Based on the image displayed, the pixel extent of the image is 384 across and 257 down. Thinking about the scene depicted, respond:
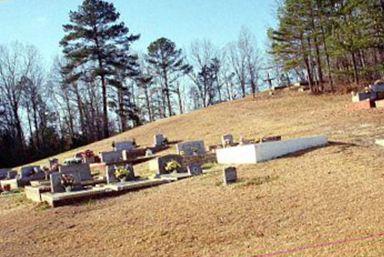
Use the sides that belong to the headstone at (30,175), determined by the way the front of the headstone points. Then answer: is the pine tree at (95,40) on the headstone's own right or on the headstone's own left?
on the headstone's own left

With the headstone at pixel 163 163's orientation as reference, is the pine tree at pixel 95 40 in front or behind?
behind

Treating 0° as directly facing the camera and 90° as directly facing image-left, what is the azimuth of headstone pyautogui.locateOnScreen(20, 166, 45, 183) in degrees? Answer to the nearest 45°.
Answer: approximately 315°

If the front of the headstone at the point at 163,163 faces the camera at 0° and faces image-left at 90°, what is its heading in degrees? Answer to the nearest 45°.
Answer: approximately 315°

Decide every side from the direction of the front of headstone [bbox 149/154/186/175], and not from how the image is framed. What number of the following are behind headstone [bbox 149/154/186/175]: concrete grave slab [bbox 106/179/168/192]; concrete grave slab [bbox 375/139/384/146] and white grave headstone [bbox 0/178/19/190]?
1
